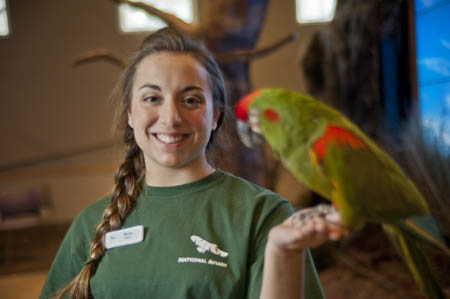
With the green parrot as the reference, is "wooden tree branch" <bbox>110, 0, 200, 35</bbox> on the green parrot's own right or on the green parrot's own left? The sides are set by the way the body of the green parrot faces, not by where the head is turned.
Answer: on the green parrot's own right

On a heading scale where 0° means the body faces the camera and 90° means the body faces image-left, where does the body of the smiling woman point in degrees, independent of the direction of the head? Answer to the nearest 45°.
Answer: approximately 0°

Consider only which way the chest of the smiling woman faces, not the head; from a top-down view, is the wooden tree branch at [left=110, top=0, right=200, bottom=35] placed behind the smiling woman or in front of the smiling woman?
behind

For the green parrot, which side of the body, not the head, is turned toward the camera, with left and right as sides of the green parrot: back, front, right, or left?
left
